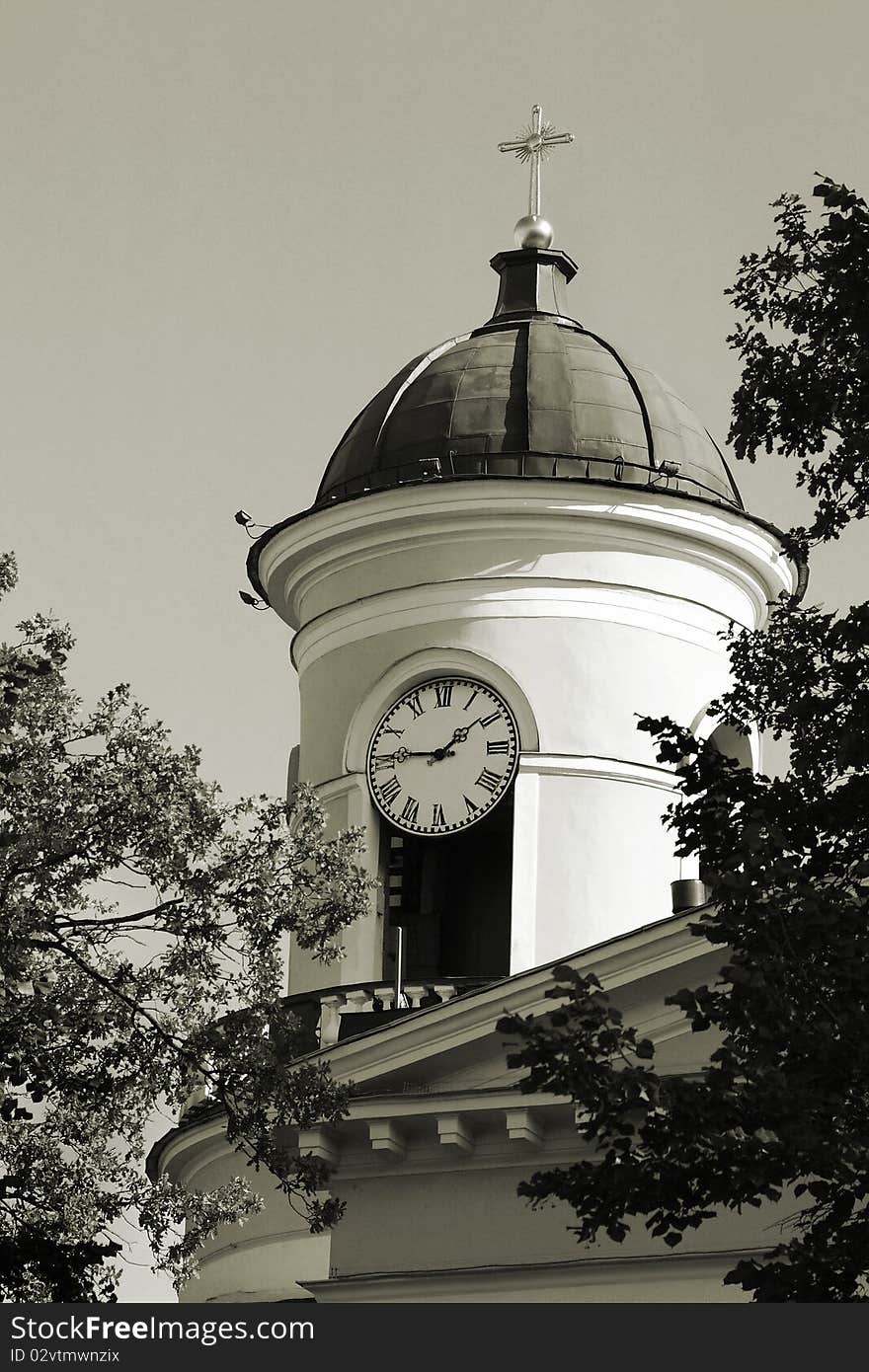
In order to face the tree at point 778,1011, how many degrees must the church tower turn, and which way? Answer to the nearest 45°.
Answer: approximately 45° to its left

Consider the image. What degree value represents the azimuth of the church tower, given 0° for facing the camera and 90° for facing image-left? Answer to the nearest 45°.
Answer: approximately 45°

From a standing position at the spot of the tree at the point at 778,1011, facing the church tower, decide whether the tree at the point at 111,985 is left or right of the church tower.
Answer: left
